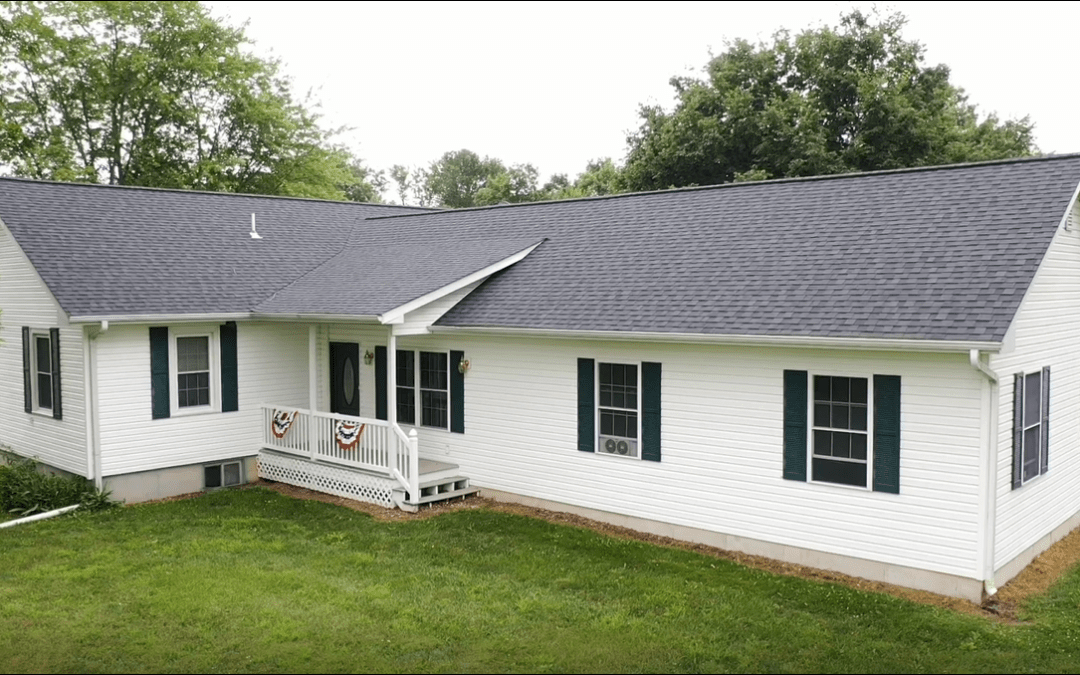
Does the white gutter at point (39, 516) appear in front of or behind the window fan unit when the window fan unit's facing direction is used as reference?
in front

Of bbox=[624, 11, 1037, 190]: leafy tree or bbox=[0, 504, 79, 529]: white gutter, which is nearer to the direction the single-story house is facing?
the white gutter

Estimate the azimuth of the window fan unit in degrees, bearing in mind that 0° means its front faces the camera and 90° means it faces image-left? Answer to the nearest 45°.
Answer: approximately 45°

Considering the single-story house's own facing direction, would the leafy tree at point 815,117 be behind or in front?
behind

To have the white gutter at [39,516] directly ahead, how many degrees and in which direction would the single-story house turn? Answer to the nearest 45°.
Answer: approximately 45° to its right

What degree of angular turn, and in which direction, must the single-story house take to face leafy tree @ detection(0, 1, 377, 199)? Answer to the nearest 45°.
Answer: approximately 90° to its right
